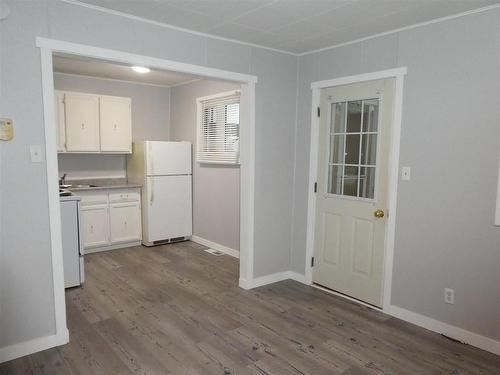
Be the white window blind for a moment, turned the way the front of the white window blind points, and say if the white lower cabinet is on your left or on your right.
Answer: on your right

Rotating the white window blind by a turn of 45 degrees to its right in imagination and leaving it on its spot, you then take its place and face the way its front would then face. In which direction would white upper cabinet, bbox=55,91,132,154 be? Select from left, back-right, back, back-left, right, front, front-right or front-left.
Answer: front

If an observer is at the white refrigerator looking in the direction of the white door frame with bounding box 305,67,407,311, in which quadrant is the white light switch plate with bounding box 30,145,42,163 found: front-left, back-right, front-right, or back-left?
front-right

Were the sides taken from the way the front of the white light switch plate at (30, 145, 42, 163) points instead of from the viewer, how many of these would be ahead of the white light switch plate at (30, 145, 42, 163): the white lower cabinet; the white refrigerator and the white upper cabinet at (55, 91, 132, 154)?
0

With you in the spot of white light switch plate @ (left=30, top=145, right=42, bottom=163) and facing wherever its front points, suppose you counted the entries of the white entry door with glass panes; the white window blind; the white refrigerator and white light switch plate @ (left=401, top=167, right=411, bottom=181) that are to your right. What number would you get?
0

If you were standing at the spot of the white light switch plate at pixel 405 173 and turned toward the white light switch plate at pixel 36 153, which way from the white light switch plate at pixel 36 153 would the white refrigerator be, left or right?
right

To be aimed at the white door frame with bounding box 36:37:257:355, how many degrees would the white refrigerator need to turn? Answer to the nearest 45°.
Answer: approximately 45° to its right

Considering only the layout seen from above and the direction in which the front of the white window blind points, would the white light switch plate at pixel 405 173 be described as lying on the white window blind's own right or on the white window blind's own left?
on the white window blind's own left

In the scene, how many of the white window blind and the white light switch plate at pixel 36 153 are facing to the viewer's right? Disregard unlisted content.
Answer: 0

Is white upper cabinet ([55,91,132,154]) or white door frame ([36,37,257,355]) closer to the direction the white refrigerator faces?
the white door frame

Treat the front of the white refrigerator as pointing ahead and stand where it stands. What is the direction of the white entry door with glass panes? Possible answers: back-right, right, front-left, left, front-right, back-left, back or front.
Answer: front

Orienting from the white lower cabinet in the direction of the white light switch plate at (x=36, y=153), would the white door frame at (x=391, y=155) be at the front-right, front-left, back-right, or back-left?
front-left

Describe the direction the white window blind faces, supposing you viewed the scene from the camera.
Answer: facing the viewer and to the left of the viewer

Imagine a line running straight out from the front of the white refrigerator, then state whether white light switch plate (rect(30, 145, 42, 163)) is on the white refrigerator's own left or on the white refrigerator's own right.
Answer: on the white refrigerator's own right

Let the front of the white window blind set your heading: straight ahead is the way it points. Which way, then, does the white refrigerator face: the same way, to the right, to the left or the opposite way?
to the left

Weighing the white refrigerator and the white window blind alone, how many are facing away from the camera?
0

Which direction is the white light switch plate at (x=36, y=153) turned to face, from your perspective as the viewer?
facing the viewer

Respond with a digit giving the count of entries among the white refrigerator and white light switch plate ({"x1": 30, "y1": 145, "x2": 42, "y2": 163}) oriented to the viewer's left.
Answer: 0
